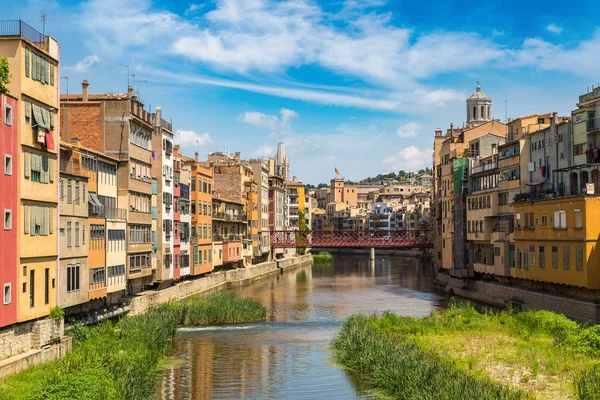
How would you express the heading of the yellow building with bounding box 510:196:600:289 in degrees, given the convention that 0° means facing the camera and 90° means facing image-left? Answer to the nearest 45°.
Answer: approximately 45°

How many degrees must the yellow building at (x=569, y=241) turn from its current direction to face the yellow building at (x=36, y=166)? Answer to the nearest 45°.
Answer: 0° — it already faces it

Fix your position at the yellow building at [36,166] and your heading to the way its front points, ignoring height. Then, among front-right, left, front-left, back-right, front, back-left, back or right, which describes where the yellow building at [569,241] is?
front-left

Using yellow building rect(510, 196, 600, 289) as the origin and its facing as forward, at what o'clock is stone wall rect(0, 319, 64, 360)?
The stone wall is roughly at 12 o'clock from the yellow building.
